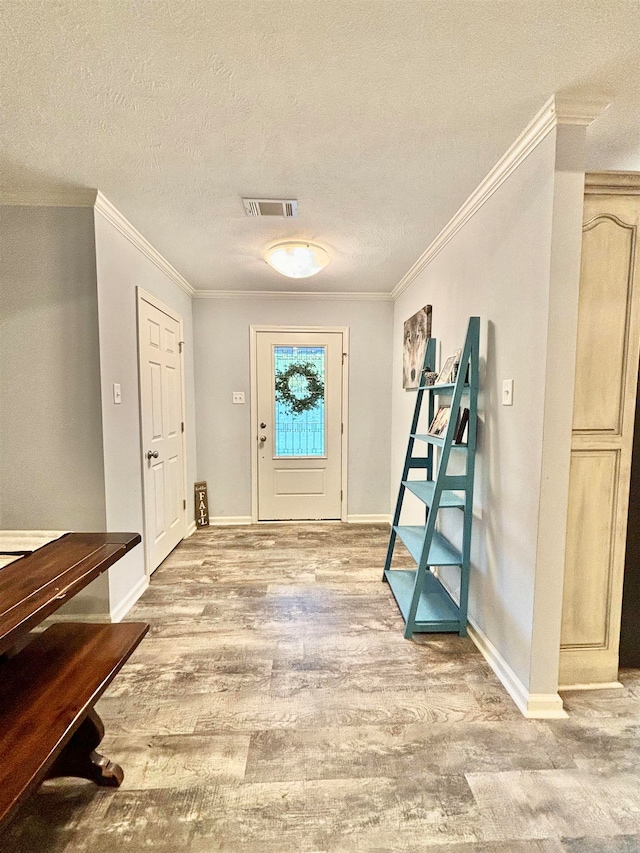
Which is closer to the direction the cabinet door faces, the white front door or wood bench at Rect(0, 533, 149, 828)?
the wood bench

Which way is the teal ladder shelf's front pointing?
to the viewer's left

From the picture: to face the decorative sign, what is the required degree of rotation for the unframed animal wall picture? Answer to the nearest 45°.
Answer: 0° — it already faces it

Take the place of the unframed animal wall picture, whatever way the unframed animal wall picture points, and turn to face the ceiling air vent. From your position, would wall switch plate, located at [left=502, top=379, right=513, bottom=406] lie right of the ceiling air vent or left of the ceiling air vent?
left

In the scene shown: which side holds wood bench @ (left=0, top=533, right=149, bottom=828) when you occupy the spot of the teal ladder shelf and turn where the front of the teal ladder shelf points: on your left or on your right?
on your left

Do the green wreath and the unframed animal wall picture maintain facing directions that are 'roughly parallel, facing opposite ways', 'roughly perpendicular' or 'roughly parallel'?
roughly perpendicular

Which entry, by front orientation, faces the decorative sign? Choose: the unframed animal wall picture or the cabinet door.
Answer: the unframed animal wall picture

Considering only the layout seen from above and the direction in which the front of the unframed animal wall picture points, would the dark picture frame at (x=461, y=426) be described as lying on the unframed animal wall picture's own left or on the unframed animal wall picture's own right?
on the unframed animal wall picture's own left
